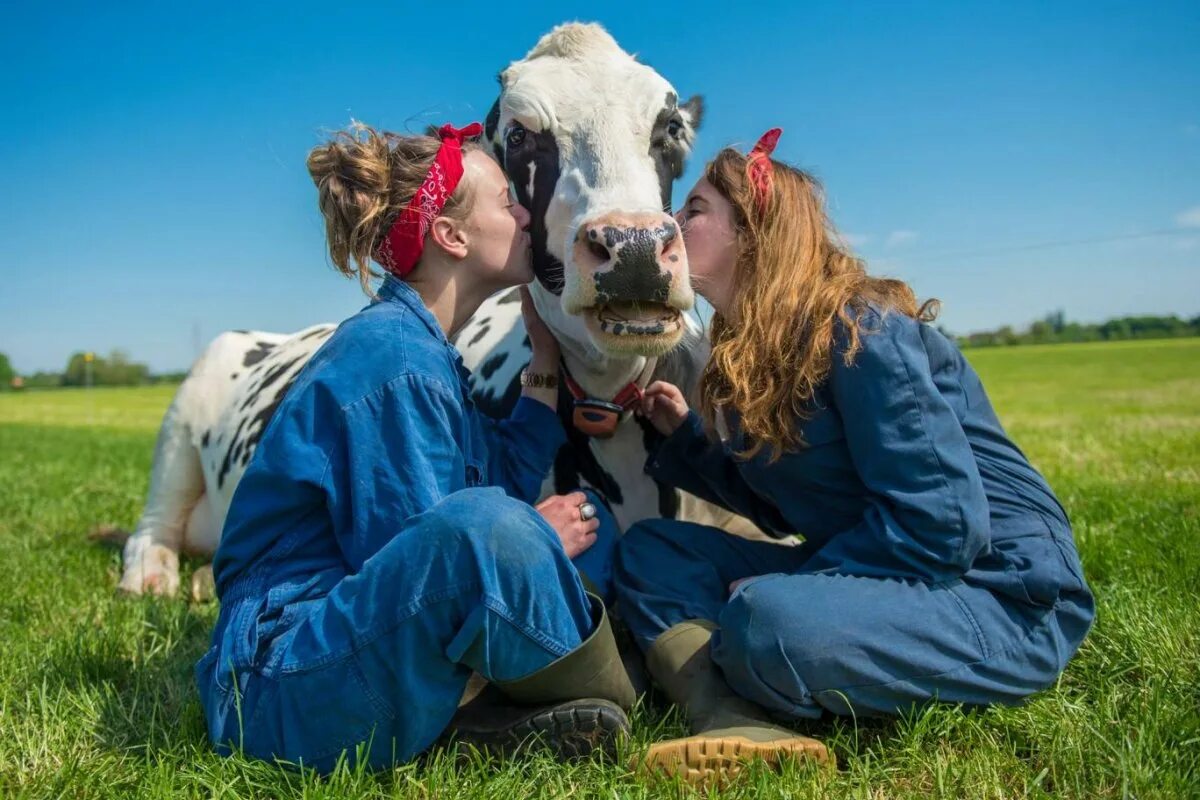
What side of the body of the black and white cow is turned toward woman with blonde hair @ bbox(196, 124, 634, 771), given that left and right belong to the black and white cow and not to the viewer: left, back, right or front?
right

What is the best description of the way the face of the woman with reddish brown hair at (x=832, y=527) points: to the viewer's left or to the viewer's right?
to the viewer's left

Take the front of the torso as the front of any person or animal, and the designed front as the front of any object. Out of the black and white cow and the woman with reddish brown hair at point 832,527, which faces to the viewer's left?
the woman with reddish brown hair

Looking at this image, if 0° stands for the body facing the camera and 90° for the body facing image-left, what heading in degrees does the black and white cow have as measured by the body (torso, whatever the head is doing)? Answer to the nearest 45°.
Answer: approximately 315°

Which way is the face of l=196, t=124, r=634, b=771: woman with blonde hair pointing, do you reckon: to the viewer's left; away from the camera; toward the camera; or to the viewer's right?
to the viewer's right

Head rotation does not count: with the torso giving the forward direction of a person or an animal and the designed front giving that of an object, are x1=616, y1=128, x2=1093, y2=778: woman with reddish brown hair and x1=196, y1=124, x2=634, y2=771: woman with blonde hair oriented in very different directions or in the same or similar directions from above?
very different directions

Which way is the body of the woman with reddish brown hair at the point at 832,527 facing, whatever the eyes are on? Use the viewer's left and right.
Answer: facing to the left of the viewer

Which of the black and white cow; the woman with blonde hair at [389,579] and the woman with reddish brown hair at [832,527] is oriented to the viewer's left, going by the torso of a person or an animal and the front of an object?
the woman with reddish brown hair at [832,527]

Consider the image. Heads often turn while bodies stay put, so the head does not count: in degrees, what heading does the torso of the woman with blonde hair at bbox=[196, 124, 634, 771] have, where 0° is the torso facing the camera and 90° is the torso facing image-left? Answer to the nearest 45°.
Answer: approximately 270°
